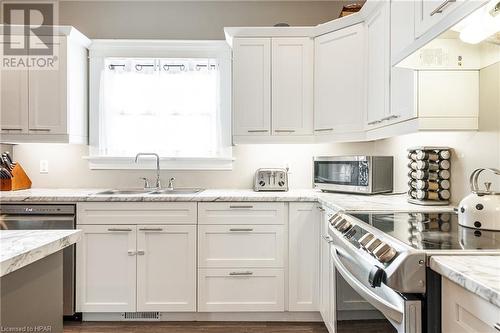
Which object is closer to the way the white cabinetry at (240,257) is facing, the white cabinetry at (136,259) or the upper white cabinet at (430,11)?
the upper white cabinet

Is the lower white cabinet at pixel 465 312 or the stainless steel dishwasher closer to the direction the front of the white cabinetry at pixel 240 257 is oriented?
the lower white cabinet

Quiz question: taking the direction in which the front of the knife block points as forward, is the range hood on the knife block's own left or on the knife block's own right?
on the knife block's own left

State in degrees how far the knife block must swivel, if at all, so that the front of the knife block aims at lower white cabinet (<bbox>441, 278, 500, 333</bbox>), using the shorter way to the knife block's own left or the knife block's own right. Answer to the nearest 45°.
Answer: approximately 90° to the knife block's own left

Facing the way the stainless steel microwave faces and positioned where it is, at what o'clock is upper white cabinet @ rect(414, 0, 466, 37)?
The upper white cabinet is roughly at 10 o'clock from the stainless steel microwave.

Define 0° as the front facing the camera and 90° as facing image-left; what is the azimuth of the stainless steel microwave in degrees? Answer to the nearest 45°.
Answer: approximately 45°

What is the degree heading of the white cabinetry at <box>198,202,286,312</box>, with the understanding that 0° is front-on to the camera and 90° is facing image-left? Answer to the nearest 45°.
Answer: approximately 0°
